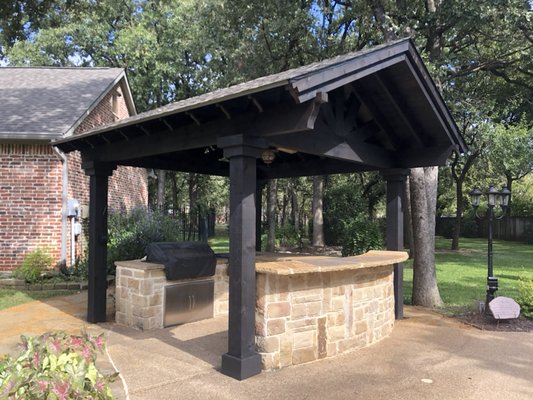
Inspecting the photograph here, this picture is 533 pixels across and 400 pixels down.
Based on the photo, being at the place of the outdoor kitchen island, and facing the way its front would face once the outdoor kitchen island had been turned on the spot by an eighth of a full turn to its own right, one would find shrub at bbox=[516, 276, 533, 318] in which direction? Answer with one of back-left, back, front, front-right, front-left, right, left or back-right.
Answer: back-left

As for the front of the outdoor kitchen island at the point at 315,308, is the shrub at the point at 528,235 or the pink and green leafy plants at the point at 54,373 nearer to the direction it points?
the pink and green leafy plants

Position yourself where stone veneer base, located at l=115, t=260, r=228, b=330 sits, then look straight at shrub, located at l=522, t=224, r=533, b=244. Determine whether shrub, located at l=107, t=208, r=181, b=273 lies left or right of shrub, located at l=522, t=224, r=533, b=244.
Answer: left

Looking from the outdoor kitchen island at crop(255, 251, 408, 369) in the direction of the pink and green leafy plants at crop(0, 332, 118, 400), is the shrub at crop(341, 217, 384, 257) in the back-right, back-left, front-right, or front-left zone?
back-right

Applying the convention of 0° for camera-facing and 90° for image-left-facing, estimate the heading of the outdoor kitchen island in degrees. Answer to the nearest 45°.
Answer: approximately 315°

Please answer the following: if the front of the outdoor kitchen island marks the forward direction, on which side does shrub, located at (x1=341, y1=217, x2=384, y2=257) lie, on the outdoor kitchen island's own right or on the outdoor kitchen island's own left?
on the outdoor kitchen island's own left

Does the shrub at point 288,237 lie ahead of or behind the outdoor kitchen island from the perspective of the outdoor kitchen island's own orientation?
behind

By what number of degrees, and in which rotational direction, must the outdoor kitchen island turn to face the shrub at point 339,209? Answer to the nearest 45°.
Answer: approximately 135° to its left

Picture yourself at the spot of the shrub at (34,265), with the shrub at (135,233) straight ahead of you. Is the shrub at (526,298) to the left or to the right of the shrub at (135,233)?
right

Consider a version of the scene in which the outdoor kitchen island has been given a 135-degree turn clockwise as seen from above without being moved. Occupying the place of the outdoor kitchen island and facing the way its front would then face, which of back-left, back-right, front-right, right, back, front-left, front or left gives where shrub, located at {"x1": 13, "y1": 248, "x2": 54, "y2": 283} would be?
front-right
